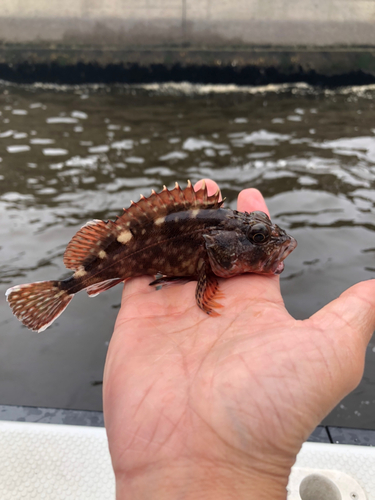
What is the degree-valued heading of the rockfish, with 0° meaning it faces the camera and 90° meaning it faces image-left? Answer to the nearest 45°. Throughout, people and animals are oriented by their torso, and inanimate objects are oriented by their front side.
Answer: approximately 270°
